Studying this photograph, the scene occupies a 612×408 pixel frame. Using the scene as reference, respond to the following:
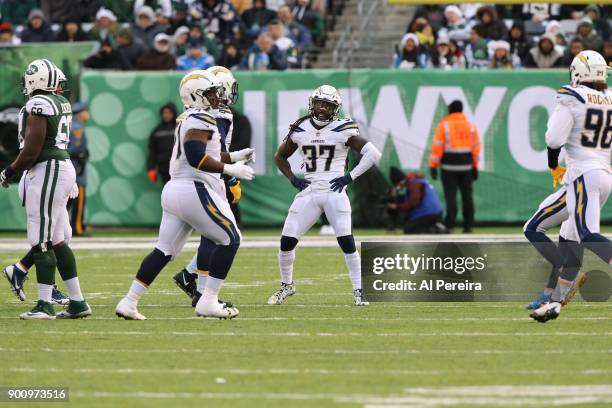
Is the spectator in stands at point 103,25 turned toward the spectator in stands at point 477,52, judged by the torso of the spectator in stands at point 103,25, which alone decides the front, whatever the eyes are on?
no

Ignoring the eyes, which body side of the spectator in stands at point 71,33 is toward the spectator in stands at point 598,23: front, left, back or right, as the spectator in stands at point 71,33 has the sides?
left

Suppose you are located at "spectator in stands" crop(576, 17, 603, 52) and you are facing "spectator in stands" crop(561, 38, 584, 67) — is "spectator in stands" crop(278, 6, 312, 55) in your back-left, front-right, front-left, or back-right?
front-right

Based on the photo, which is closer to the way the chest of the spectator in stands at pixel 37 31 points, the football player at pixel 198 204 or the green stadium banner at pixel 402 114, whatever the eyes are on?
the football player

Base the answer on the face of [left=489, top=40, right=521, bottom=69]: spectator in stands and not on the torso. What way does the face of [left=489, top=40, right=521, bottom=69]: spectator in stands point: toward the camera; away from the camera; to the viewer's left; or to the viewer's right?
toward the camera

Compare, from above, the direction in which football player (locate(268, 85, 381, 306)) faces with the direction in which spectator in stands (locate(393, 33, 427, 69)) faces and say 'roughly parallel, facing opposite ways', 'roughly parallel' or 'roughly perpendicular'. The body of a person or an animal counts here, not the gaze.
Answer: roughly parallel

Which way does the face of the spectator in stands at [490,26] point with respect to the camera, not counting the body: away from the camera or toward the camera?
toward the camera

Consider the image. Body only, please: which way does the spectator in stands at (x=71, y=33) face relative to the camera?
toward the camera

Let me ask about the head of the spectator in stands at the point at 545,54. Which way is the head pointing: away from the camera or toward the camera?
toward the camera

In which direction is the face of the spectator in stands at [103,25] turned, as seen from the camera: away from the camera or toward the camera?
toward the camera

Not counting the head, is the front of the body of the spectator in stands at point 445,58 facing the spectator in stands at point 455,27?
no

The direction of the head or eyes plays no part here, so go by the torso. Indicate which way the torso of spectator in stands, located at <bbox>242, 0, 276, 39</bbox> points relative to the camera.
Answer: toward the camera

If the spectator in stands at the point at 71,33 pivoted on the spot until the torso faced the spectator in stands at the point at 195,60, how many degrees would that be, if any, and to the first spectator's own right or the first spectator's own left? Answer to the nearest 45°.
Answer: approximately 45° to the first spectator's own left

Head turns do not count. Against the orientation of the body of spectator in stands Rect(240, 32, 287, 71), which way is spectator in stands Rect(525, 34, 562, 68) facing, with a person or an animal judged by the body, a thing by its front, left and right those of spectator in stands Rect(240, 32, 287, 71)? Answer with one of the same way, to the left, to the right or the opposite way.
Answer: the same way

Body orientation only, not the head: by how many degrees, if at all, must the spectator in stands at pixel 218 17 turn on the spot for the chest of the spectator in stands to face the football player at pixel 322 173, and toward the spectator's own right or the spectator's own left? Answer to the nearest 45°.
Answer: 0° — they already face them

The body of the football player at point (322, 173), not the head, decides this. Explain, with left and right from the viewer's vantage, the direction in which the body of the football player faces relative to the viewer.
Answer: facing the viewer

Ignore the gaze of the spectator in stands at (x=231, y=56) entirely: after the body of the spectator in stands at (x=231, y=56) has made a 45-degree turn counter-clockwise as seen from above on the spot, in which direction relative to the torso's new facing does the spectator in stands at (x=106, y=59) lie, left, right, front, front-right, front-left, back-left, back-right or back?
back-right

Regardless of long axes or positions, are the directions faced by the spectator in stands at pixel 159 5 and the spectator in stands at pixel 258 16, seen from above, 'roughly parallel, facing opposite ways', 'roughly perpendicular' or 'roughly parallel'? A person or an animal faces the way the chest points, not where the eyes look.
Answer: roughly parallel

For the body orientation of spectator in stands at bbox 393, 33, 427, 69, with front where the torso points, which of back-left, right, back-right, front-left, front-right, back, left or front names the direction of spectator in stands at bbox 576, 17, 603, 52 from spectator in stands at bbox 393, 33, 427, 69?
left
